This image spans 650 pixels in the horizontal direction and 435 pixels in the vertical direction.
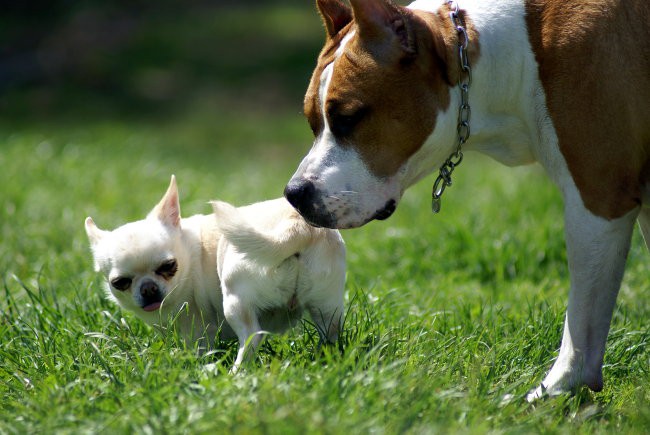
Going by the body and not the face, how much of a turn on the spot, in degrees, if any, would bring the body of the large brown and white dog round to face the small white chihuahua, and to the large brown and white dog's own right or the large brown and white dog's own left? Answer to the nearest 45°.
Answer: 0° — it already faces it

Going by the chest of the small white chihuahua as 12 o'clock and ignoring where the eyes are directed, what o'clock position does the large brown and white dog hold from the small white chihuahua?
The large brown and white dog is roughly at 5 o'clock from the small white chihuahua.

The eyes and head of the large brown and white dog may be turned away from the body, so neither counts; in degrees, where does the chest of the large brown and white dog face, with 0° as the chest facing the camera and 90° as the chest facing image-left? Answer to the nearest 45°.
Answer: approximately 90°
